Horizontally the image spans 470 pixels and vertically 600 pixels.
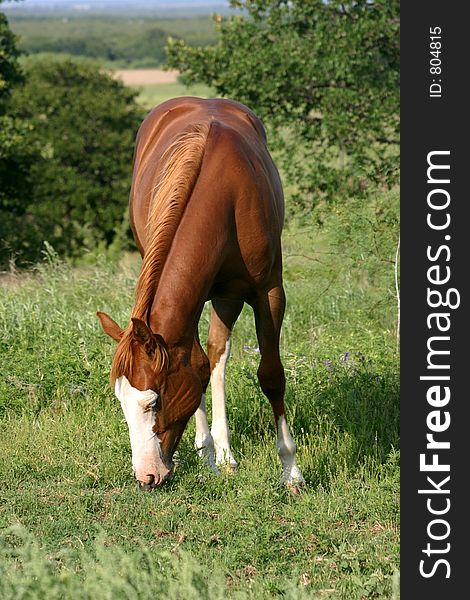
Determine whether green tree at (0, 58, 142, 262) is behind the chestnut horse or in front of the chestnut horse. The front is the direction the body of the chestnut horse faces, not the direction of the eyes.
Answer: behind

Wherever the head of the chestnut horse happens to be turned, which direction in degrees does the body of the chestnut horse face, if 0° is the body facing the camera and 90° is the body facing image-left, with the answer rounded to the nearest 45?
approximately 0°

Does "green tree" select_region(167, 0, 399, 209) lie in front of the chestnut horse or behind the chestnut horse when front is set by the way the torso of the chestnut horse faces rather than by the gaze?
behind
